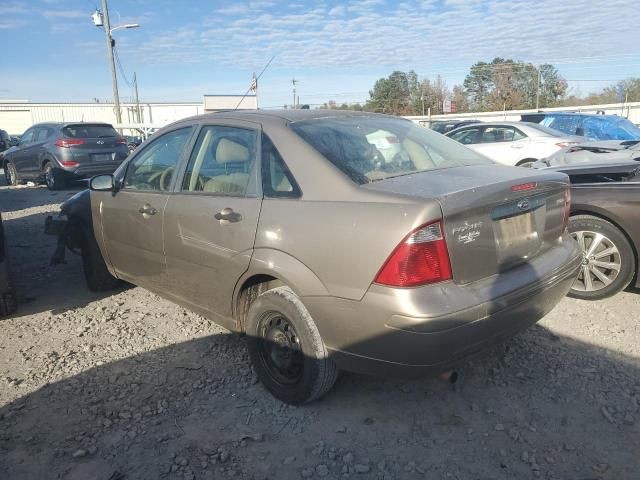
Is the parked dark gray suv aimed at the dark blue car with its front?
no

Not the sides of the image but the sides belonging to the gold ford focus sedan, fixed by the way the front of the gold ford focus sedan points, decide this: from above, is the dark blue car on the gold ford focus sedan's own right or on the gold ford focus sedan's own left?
on the gold ford focus sedan's own right

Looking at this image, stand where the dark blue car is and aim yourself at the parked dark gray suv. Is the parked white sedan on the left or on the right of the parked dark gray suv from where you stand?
left

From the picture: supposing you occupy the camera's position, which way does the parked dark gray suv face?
facing away from the viewer and to the left of the viewer

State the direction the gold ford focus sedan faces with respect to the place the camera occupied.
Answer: facing away from the viewer and to the left of the viewer
